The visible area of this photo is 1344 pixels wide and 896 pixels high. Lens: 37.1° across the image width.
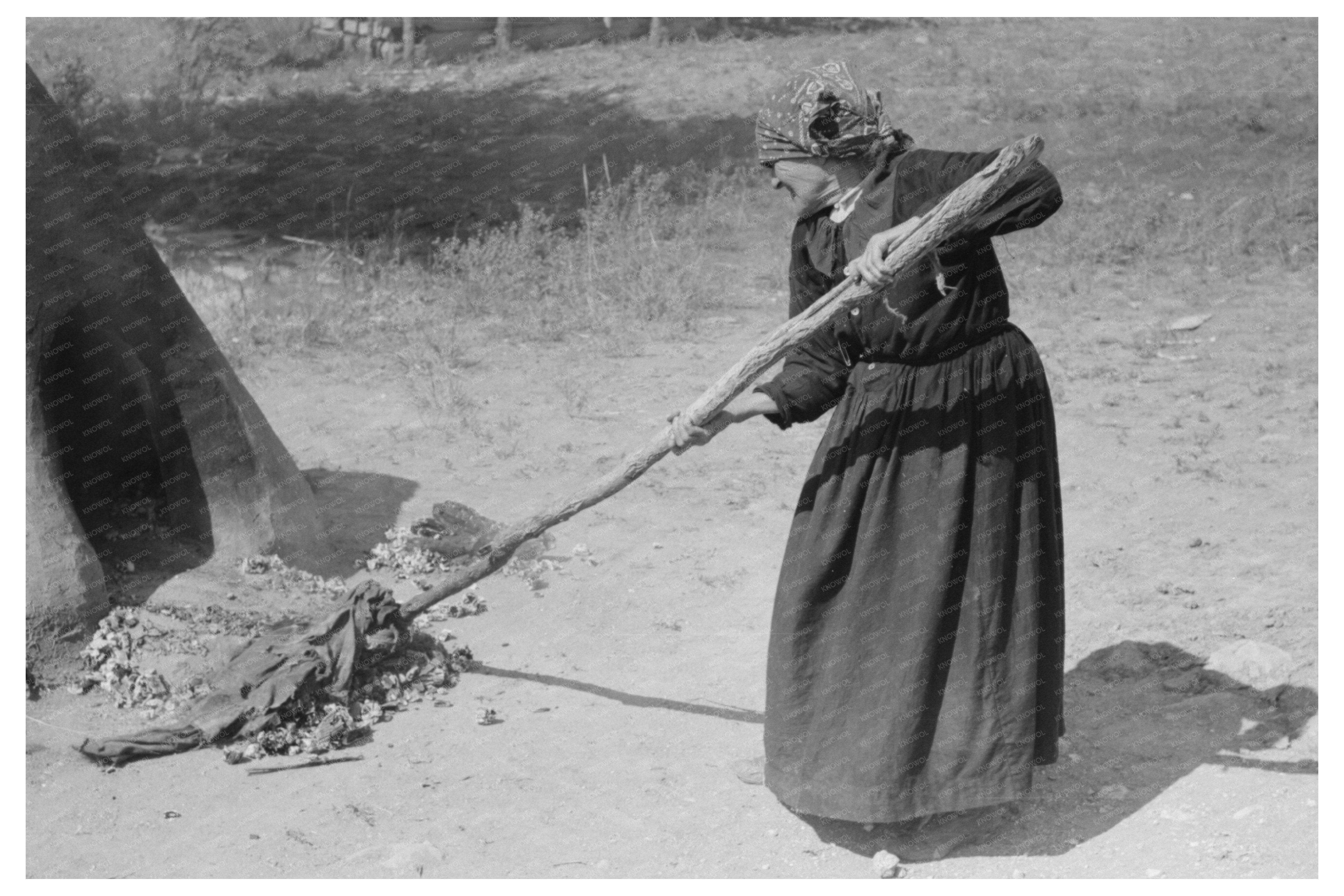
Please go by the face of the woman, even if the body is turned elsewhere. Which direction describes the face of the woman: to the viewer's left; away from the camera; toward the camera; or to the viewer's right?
to the viewer's left

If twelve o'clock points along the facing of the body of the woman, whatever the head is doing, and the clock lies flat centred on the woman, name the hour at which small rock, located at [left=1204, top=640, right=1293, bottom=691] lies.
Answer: The small rock is roughly at 6 o'clock from the woman.

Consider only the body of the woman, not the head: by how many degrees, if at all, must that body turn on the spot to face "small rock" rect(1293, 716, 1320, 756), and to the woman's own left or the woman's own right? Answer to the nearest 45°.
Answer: approximately 180°

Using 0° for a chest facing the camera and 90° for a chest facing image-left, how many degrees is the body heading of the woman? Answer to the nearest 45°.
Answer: approximately 45°
